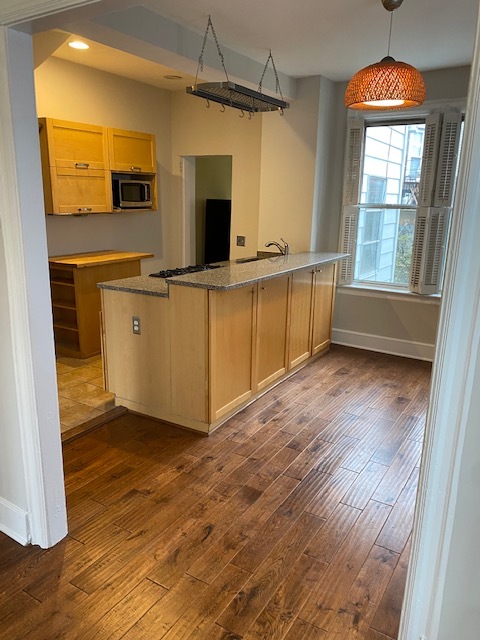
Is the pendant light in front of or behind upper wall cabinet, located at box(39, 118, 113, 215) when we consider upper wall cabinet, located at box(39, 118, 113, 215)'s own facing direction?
in front

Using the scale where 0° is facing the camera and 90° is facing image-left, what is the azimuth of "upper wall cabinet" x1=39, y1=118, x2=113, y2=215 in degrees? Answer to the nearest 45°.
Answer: approximately 315°

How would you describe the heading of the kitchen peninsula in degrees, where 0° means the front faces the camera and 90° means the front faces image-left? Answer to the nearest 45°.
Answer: approximately 315°

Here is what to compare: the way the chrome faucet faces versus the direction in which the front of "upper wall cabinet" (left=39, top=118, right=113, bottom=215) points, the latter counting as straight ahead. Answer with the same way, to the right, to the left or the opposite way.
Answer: the opposite way

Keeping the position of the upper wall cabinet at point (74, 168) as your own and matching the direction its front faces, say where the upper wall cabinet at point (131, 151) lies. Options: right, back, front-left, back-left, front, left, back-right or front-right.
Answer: left

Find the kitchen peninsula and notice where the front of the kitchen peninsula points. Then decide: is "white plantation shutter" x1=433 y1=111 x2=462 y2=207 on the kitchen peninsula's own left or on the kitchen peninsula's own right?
on the kitchen peninsula's own left

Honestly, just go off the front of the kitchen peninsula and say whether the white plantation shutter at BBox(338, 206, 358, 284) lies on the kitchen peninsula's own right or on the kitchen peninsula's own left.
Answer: on the kitchen peninsula's own left

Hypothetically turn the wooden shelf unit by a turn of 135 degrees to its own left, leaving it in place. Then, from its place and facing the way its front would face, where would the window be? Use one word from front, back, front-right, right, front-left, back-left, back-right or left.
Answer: front
